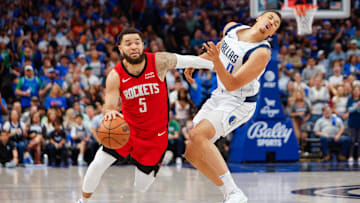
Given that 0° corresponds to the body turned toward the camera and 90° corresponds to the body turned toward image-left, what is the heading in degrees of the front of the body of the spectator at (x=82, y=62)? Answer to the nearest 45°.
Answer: approximately 0°

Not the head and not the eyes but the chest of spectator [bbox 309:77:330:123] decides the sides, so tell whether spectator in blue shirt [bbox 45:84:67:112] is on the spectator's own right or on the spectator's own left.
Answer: on the spectator's own right

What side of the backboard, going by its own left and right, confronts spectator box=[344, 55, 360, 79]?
back

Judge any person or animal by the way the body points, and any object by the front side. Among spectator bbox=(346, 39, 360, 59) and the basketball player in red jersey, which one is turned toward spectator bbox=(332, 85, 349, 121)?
spectator bbox=(346, 39, 360, 59)

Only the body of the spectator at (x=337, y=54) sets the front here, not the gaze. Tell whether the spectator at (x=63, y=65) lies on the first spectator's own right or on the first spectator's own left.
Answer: on the first spectator's own right

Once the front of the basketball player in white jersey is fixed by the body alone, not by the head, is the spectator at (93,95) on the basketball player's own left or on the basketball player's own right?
on the basketball player's own right

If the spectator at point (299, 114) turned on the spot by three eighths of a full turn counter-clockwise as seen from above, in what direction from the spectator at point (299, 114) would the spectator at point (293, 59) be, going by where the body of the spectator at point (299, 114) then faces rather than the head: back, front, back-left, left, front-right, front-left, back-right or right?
front-left

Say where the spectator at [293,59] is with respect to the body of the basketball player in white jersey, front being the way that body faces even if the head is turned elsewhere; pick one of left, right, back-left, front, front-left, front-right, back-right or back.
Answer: back-right

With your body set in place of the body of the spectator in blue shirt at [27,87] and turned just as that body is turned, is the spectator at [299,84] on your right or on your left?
on your left

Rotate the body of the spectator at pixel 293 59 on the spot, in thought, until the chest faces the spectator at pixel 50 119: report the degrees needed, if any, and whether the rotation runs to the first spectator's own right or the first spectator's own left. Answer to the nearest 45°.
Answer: approximately 45° to the first spectator's own right

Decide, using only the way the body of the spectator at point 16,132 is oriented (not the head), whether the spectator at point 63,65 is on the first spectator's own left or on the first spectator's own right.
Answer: on the first spectator's own left
